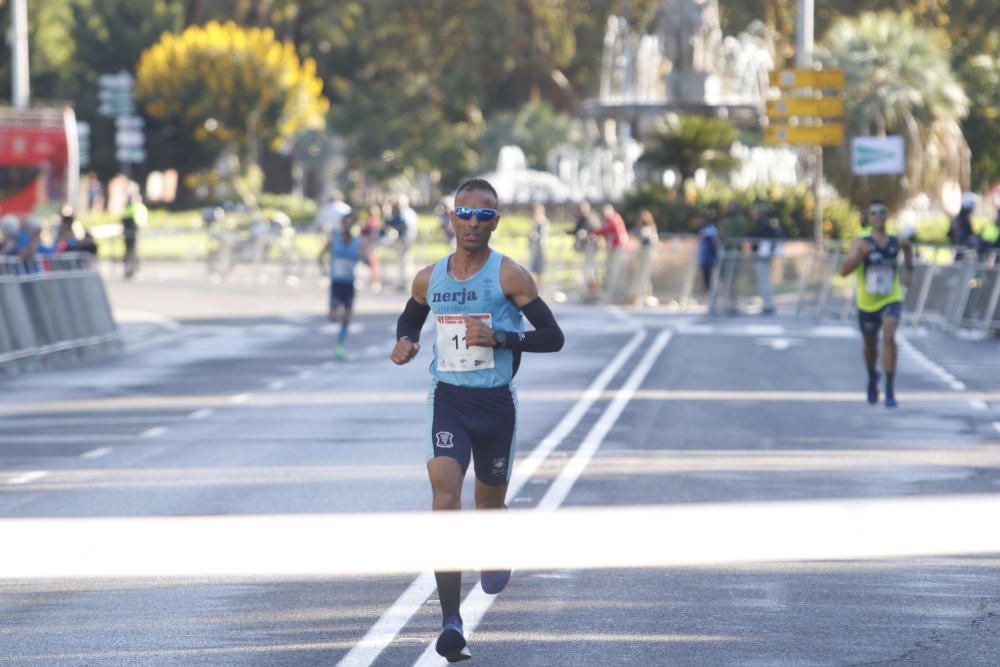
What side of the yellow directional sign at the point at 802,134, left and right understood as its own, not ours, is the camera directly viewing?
front

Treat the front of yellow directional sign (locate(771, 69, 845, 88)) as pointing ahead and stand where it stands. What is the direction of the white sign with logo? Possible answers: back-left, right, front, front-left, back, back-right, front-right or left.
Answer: back-left

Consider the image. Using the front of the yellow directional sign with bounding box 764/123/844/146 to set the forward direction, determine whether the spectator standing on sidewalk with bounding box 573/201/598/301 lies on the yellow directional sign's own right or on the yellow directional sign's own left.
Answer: on the yellow directional sign's own right

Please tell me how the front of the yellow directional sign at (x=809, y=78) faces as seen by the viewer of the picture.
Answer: facing the viewer
